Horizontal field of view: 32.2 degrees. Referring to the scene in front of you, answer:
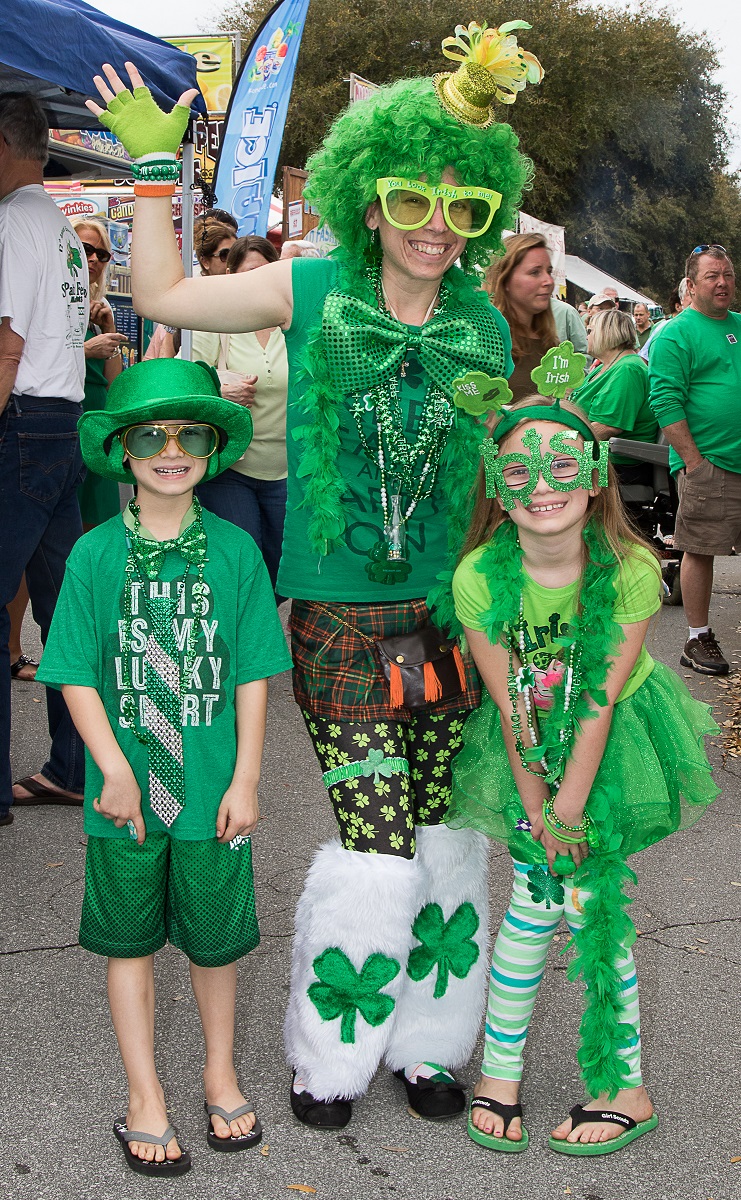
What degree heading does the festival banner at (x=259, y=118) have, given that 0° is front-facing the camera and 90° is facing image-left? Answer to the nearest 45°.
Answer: approximately 0°

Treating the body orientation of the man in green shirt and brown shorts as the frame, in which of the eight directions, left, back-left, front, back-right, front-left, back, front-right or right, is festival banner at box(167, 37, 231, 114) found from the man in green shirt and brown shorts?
back

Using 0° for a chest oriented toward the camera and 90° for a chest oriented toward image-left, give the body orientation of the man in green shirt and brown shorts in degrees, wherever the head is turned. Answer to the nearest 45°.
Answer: approximately 315°

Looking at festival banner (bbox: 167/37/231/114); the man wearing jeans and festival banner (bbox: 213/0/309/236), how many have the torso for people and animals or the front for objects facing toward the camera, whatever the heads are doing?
2

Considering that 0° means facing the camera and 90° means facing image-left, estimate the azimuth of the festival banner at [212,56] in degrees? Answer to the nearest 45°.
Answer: approximately 0°

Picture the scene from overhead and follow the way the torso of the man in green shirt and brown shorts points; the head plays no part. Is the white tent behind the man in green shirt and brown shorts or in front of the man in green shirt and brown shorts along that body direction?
behind
